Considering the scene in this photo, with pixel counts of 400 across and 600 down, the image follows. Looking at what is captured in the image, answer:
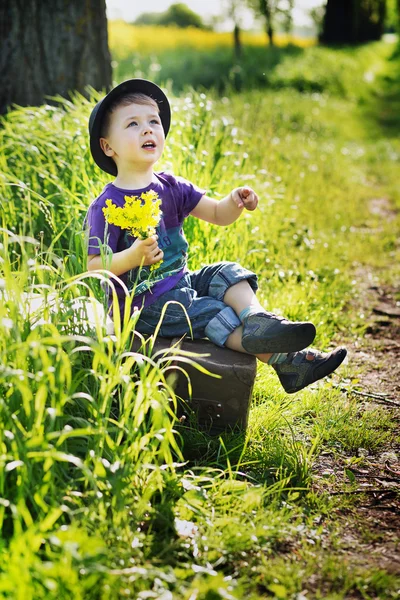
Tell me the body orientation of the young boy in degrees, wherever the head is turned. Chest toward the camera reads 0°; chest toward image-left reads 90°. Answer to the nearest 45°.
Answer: approximately 315°

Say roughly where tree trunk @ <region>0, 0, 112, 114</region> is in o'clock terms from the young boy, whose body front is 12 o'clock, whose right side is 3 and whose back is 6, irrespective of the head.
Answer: The tree trunk is roughly at 7 o'clock from the young boy.

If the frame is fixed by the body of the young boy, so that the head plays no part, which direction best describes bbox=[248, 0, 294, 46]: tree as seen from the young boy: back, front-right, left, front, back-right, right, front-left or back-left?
back-left

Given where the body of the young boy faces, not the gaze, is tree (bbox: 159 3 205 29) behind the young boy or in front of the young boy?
behind
